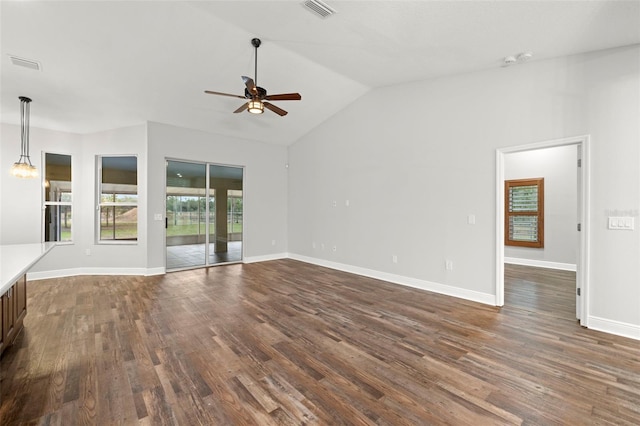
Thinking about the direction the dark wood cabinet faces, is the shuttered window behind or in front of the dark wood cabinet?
in front

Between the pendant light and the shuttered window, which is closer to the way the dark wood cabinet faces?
the shuttered window

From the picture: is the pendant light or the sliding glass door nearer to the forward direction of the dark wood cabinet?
the sliding glass door

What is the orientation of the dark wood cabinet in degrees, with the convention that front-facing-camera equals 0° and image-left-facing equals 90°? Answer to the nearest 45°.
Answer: approximately 270°

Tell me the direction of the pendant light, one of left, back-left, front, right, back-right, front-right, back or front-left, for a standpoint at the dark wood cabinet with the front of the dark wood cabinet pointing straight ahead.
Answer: left

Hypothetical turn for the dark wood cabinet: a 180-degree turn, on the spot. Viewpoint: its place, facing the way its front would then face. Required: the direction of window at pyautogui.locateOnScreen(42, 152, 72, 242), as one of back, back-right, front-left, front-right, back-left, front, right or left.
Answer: right
